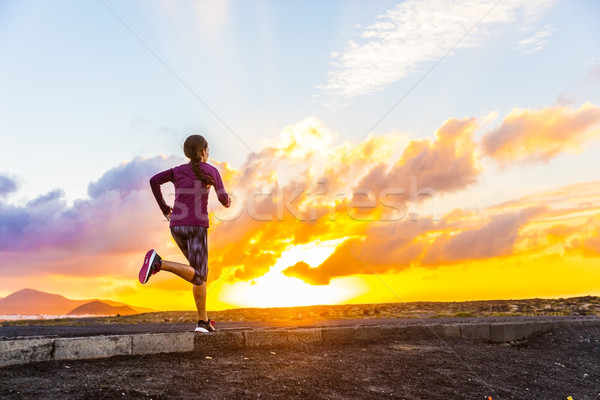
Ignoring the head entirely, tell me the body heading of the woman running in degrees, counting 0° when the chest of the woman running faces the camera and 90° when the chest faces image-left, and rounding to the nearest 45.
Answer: approximately 225°
